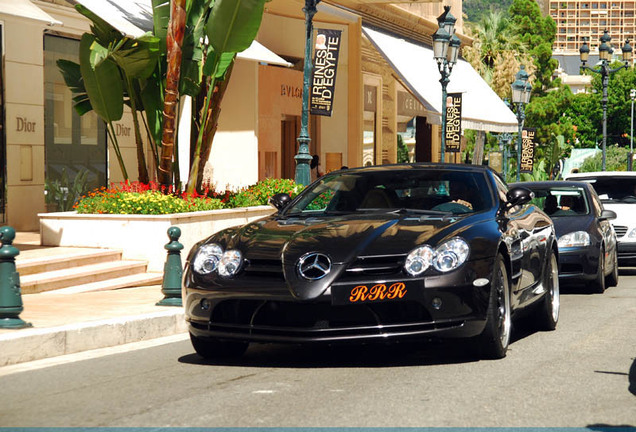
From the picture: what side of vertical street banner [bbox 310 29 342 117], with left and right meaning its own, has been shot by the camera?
front

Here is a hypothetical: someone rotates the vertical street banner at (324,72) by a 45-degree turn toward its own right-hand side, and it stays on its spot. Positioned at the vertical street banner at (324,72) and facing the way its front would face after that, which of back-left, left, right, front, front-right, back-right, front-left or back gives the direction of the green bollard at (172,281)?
front-left

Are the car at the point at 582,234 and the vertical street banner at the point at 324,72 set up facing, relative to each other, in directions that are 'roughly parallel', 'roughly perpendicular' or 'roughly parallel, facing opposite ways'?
roughly parallel

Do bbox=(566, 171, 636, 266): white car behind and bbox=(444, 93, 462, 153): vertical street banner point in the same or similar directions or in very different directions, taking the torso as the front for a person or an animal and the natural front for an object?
same or similar directions

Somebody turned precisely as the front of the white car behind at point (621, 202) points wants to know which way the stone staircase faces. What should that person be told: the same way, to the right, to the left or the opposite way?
to the left

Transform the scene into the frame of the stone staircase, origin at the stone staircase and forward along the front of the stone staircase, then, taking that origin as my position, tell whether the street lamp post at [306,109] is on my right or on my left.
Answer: on my left

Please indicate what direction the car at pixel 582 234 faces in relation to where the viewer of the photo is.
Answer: facing the viewer

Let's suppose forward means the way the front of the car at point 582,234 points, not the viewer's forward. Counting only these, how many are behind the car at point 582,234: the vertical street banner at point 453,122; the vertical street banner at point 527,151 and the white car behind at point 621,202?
3

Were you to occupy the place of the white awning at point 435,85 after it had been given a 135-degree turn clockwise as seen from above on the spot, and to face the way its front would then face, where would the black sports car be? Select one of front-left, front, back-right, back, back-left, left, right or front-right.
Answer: left

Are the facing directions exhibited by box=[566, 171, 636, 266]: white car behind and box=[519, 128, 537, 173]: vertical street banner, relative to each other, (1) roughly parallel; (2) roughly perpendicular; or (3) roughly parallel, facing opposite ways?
roughly parallel

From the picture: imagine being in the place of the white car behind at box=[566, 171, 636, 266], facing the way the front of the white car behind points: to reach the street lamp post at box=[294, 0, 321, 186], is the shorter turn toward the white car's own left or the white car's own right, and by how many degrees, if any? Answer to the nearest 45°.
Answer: approximately 90° to the white car's own right

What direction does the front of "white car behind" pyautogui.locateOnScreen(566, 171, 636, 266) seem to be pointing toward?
toward the camera

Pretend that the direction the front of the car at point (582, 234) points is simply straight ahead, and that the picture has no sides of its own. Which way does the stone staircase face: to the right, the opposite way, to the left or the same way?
to the left

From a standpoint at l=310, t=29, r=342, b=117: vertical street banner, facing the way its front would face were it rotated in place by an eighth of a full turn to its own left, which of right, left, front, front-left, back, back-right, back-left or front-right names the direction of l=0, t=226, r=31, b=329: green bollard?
front-right

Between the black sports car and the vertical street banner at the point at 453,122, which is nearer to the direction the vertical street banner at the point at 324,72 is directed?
the black sports car
